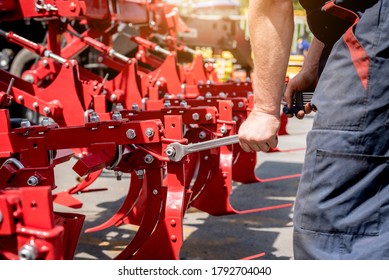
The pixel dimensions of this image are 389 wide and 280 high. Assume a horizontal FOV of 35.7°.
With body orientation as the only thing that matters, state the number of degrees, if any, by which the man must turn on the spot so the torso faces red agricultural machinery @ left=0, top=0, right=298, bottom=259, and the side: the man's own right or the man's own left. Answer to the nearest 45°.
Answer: approximately 45° to the man's own right

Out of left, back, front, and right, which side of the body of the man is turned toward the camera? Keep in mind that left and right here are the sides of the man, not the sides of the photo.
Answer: left
